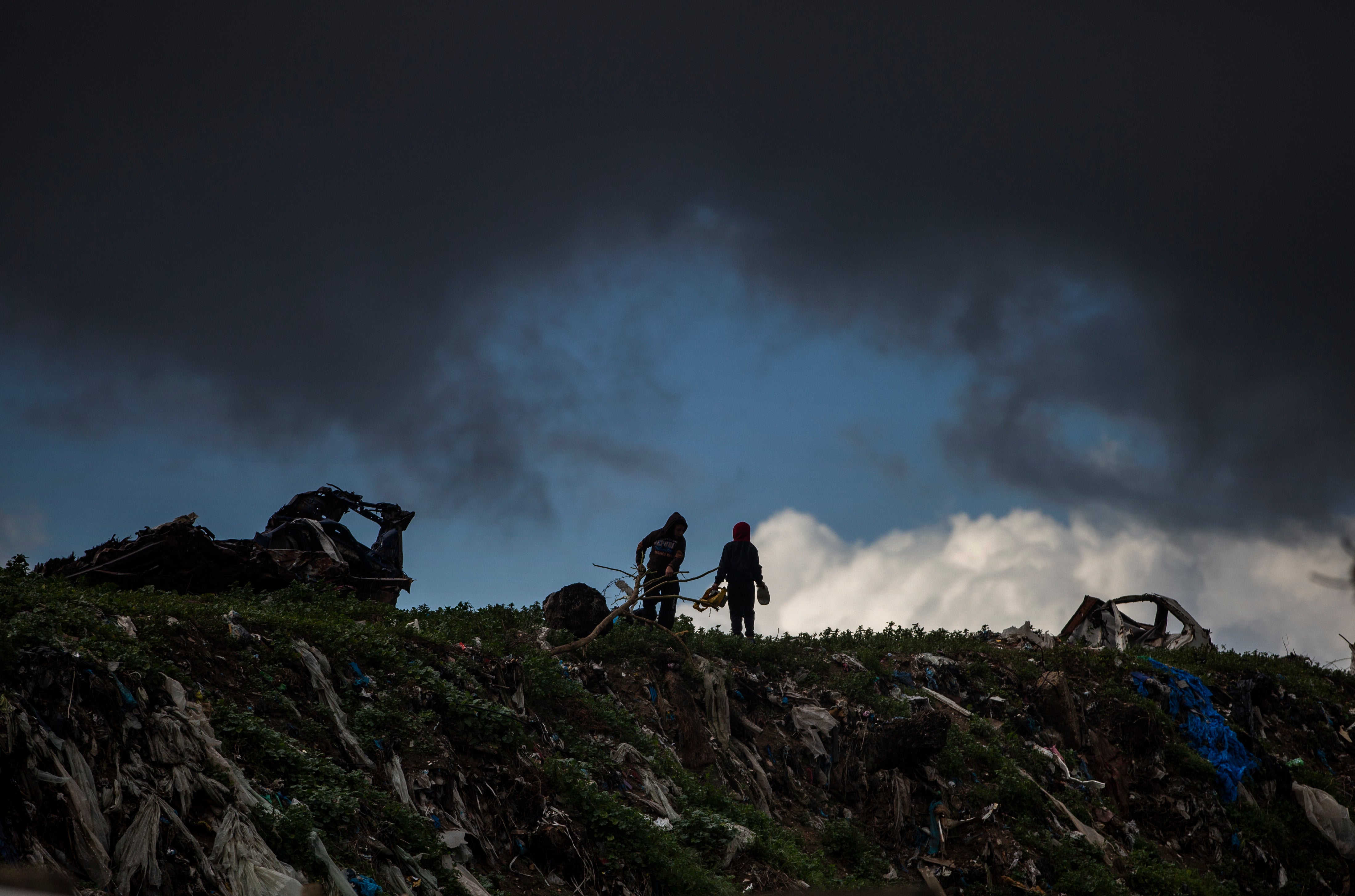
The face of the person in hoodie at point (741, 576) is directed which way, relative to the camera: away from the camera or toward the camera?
away from the camera

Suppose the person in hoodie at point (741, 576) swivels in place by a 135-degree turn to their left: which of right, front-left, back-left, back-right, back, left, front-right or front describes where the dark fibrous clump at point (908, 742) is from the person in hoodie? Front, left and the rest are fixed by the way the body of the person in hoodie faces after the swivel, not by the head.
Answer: left

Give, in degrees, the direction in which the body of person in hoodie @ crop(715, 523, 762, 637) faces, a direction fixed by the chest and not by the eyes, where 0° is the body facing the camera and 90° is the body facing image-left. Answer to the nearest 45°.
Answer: approximately 180°

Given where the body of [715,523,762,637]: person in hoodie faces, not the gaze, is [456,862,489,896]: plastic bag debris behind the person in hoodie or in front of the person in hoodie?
behind

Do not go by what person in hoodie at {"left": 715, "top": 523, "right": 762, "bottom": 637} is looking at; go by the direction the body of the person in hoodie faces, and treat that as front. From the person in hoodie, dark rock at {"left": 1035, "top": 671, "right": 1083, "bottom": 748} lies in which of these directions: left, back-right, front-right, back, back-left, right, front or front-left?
right

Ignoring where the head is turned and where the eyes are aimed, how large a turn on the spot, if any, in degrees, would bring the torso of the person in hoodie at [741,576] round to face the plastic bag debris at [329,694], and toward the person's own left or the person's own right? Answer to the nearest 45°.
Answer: approximately 135° to the person's own left

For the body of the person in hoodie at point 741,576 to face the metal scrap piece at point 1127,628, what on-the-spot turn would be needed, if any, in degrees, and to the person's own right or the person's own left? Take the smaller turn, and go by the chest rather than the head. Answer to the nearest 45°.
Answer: approximately 45° to the person's own right

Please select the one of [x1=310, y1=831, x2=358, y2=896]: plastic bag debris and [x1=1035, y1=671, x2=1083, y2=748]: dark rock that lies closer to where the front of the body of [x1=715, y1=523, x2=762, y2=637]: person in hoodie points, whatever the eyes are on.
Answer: the dark rock

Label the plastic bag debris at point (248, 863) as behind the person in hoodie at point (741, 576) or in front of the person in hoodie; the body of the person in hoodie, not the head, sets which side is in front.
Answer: behind

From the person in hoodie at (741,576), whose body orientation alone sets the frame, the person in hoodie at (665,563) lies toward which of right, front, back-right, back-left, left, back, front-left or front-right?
back-left

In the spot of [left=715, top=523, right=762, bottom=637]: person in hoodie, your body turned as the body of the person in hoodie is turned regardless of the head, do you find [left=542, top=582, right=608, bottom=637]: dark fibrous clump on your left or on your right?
on your left
